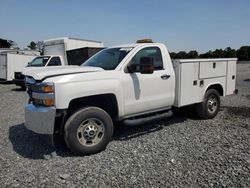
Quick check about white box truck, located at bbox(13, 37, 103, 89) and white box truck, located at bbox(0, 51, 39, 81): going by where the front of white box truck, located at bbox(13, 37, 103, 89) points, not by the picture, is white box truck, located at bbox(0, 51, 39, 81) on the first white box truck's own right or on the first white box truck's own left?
on the first white box truck's own right

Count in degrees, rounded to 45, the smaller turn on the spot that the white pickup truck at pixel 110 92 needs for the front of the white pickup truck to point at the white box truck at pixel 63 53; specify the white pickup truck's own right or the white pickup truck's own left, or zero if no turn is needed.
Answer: approximately 135° to the white pickup truck's own right

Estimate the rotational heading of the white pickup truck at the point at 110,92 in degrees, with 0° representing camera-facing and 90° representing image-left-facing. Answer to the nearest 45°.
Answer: approximately 45°

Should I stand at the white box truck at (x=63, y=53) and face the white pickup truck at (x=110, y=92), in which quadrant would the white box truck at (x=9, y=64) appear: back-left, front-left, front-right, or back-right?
back-right

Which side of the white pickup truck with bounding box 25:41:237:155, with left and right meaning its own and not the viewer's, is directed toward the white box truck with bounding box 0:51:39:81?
right
